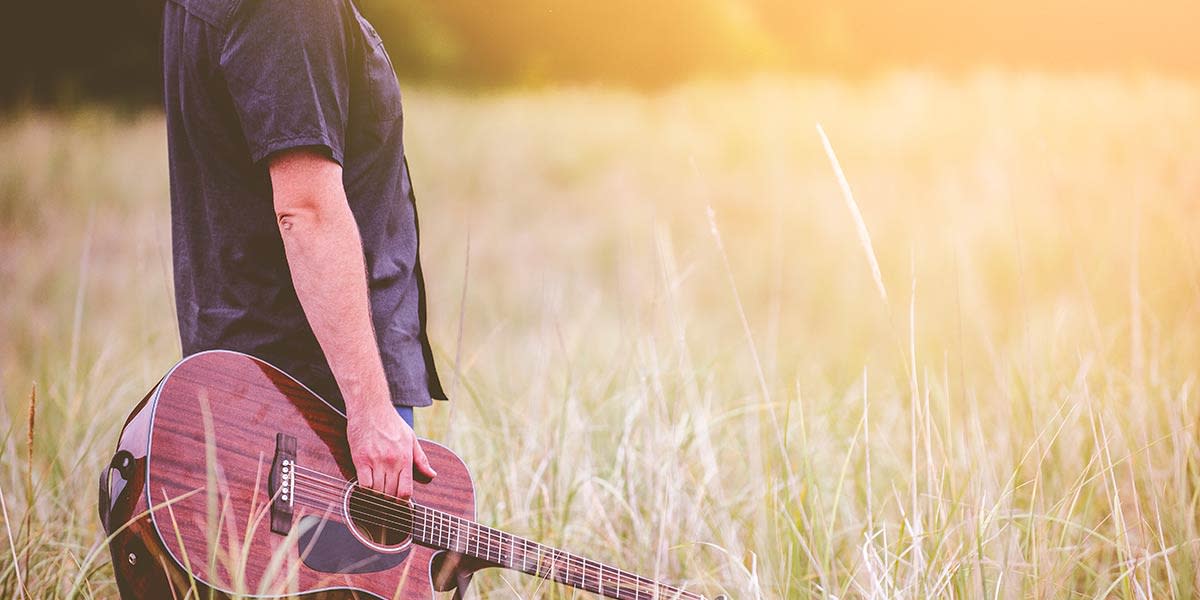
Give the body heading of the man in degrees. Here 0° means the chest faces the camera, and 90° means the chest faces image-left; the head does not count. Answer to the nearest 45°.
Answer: approximately 270°
